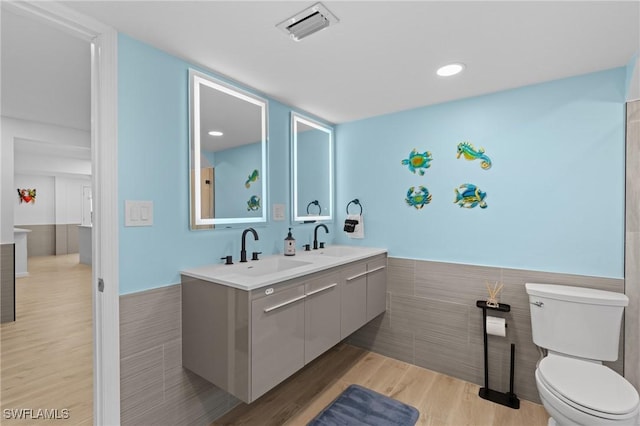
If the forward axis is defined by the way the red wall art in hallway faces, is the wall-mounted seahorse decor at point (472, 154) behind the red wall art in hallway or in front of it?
in front

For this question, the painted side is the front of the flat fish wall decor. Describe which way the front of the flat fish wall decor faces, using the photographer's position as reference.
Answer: facing the viewer

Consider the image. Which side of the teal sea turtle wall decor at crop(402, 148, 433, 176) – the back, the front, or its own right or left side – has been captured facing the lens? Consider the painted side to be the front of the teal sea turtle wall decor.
front

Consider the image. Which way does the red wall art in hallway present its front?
toward the camera

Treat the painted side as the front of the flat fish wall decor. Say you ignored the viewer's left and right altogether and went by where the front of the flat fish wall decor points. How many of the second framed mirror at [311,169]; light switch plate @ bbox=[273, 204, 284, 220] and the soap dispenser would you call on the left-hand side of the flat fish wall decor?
0

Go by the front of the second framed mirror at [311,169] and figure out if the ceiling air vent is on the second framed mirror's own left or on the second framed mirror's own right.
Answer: on the second framed mirror's own right

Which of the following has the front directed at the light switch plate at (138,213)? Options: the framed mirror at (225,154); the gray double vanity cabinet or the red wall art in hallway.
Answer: the red wall art in hallway

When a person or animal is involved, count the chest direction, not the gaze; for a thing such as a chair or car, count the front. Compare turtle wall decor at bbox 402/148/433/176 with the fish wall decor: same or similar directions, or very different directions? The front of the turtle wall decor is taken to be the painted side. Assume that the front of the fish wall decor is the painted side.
same or similar directions

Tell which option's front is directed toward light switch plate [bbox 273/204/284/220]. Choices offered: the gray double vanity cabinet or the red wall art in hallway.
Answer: the red wall art in hallway

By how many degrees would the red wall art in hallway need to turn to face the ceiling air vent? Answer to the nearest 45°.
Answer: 0° — it already faces it

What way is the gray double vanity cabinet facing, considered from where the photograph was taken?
facing the viewer and to the right of the viewer

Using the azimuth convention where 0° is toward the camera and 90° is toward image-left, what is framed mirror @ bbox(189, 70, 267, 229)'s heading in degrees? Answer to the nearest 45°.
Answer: approximately 315°

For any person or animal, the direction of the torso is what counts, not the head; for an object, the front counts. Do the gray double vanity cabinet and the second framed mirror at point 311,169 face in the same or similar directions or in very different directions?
same or similar directions
